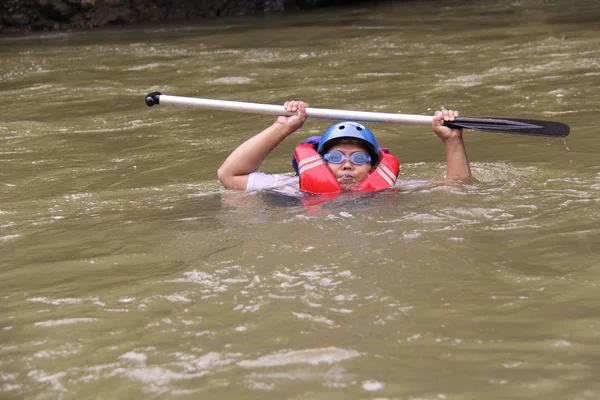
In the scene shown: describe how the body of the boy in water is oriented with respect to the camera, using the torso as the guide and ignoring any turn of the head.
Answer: toward the camera
